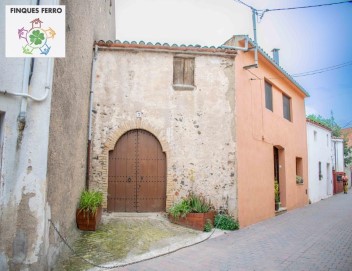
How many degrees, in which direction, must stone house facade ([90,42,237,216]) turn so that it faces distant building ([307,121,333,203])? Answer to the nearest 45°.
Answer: approximately 135° to its left

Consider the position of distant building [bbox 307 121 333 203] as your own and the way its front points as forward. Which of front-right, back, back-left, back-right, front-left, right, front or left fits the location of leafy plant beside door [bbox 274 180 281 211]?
front-right

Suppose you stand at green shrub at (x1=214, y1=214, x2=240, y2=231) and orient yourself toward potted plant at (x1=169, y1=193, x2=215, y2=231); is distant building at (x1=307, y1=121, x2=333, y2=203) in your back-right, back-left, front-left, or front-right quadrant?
back-right

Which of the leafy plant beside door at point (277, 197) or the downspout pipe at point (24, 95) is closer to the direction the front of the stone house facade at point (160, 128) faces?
the downspout pipe

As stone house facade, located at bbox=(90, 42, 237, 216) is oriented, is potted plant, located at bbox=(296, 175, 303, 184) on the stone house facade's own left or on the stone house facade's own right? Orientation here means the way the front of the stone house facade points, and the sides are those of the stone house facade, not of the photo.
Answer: on the stone house facade's own left

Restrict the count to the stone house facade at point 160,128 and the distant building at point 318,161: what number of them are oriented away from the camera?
0

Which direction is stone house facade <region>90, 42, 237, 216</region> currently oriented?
toward the camera

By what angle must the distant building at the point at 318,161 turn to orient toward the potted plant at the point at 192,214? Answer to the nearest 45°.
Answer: approximately 45° to its right

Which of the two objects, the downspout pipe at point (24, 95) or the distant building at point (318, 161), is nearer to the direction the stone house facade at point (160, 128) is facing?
the downspout pipe

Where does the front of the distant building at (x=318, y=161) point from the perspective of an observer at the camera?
facing the viewer and to the right of the viewer
